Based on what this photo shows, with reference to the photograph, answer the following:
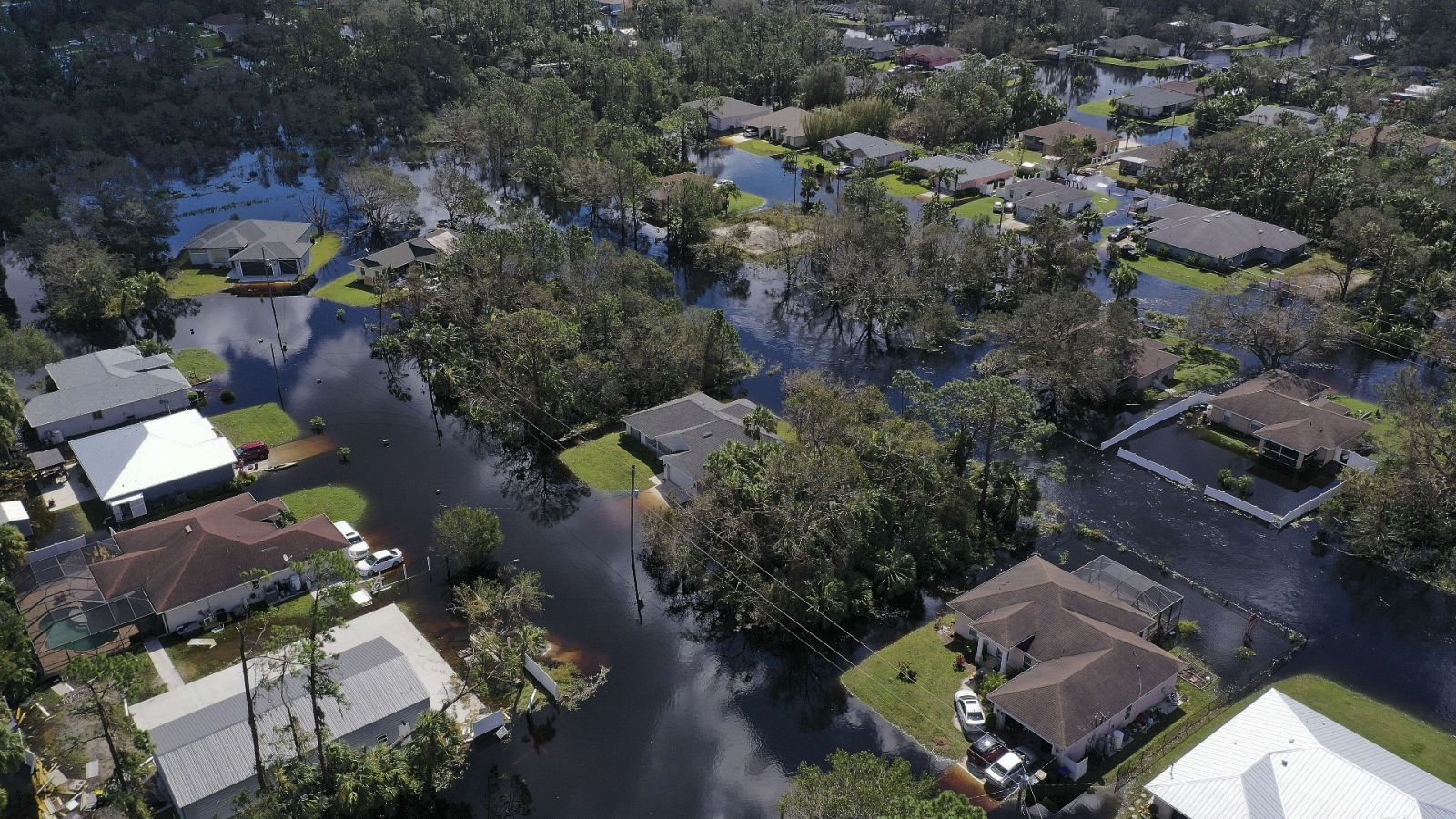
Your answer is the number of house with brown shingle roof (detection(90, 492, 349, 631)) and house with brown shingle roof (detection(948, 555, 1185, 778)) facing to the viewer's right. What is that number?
1

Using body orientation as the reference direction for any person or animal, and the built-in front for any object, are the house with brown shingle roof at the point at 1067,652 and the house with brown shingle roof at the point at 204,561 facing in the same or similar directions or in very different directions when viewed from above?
very different directions

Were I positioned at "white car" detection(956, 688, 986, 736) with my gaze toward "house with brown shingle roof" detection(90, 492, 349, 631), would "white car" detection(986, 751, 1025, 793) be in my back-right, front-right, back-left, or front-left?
back-left

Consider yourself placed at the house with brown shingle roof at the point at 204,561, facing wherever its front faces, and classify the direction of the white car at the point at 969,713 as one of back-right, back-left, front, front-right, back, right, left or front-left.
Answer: front-right

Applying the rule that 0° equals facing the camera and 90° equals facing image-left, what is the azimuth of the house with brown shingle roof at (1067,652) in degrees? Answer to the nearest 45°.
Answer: approximately 45°

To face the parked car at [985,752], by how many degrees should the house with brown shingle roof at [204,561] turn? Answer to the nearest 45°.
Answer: approximately 45° to its right

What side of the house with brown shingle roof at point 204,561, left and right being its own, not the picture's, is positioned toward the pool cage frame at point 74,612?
back

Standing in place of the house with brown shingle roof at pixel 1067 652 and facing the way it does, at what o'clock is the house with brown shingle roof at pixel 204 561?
the house with brown shingle roof at pixel 204 561 is roughly at 1 o'clock from the house with brown shingle roof at pixel 1067 652.

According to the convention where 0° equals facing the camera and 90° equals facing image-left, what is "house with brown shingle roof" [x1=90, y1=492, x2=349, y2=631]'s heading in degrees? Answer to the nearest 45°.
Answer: approximately 270°
